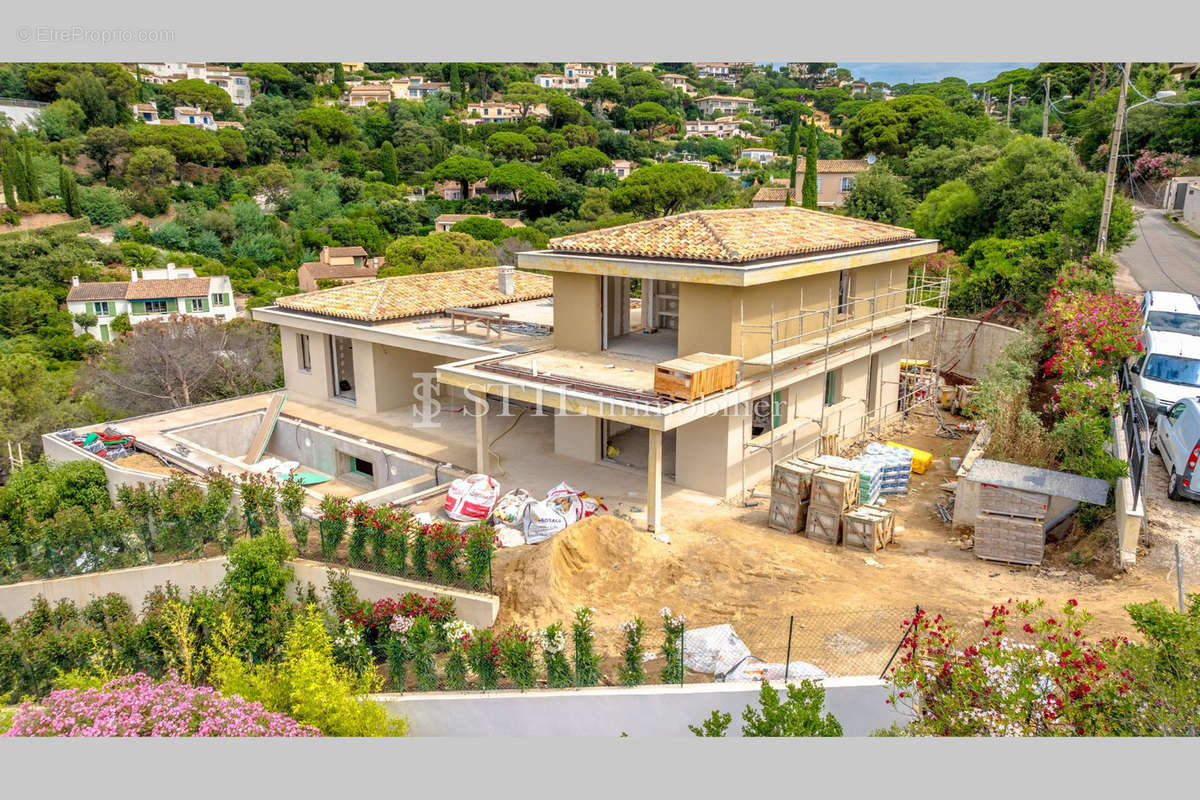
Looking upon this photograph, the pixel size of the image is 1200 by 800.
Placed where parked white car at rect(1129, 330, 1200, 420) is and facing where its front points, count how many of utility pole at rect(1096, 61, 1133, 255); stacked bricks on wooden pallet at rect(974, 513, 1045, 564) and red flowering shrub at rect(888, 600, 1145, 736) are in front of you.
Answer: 2

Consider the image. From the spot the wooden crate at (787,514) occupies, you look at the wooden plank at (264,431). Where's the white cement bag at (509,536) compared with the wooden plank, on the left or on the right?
left

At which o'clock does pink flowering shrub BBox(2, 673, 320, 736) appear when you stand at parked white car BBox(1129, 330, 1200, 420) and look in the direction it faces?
The pink flowering shrub is roughly at 1 o'clock from the parked white car.

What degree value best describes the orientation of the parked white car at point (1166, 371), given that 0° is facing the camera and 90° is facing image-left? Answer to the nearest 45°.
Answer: approximately 0°

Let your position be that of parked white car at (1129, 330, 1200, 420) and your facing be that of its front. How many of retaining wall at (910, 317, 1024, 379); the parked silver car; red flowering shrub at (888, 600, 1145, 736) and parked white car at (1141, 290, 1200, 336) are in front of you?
2

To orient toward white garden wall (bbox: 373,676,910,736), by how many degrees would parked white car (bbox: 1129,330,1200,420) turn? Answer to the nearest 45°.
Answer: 0° — it already faces it
